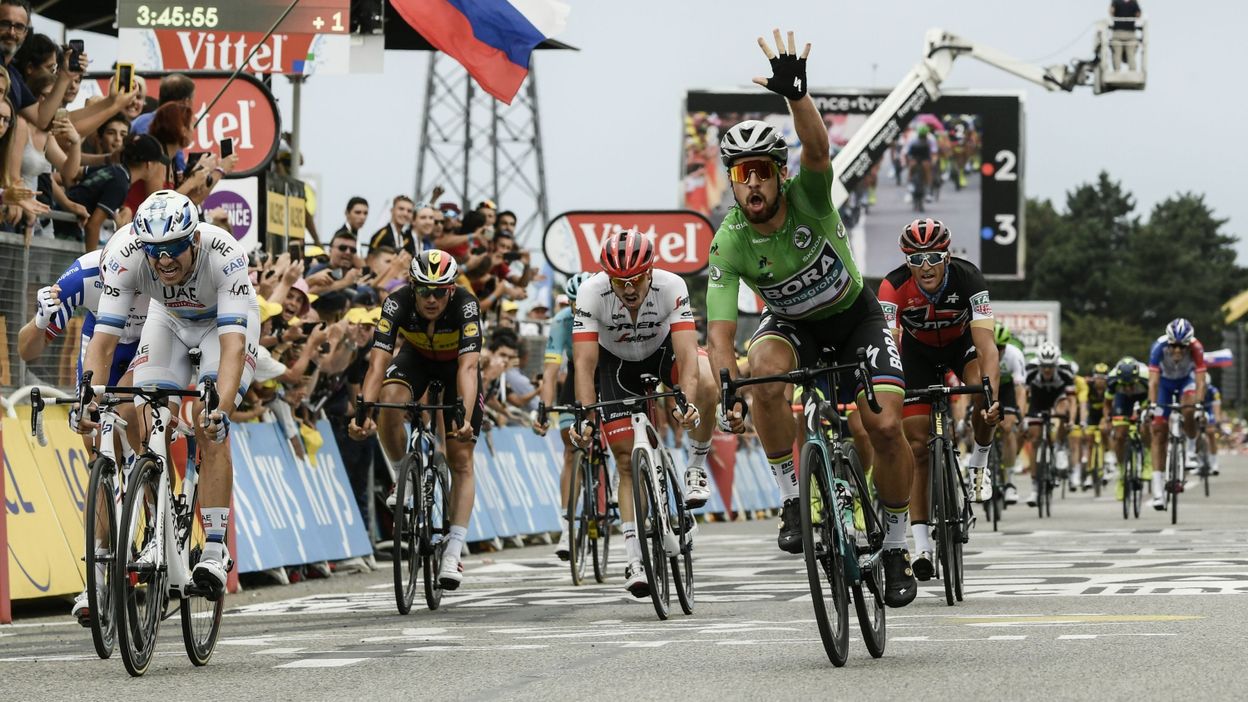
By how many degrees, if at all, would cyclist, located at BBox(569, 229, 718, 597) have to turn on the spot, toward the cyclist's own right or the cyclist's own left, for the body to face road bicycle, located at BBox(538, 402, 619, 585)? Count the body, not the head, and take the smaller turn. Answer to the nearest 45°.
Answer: approximately 180°

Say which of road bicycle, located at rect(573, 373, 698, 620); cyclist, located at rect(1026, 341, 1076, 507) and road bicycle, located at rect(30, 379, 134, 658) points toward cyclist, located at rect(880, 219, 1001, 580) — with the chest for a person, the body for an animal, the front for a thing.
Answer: cyclist, located at rect(1026, 341, 1076, 507)

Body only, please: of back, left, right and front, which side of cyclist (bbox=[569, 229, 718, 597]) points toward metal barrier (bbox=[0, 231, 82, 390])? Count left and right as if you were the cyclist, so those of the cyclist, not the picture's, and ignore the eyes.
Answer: right

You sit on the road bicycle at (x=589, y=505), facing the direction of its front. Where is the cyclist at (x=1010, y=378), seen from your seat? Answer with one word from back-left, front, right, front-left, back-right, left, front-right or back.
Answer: back-left

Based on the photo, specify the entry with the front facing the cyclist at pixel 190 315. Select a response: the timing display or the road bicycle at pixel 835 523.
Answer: the timing display
